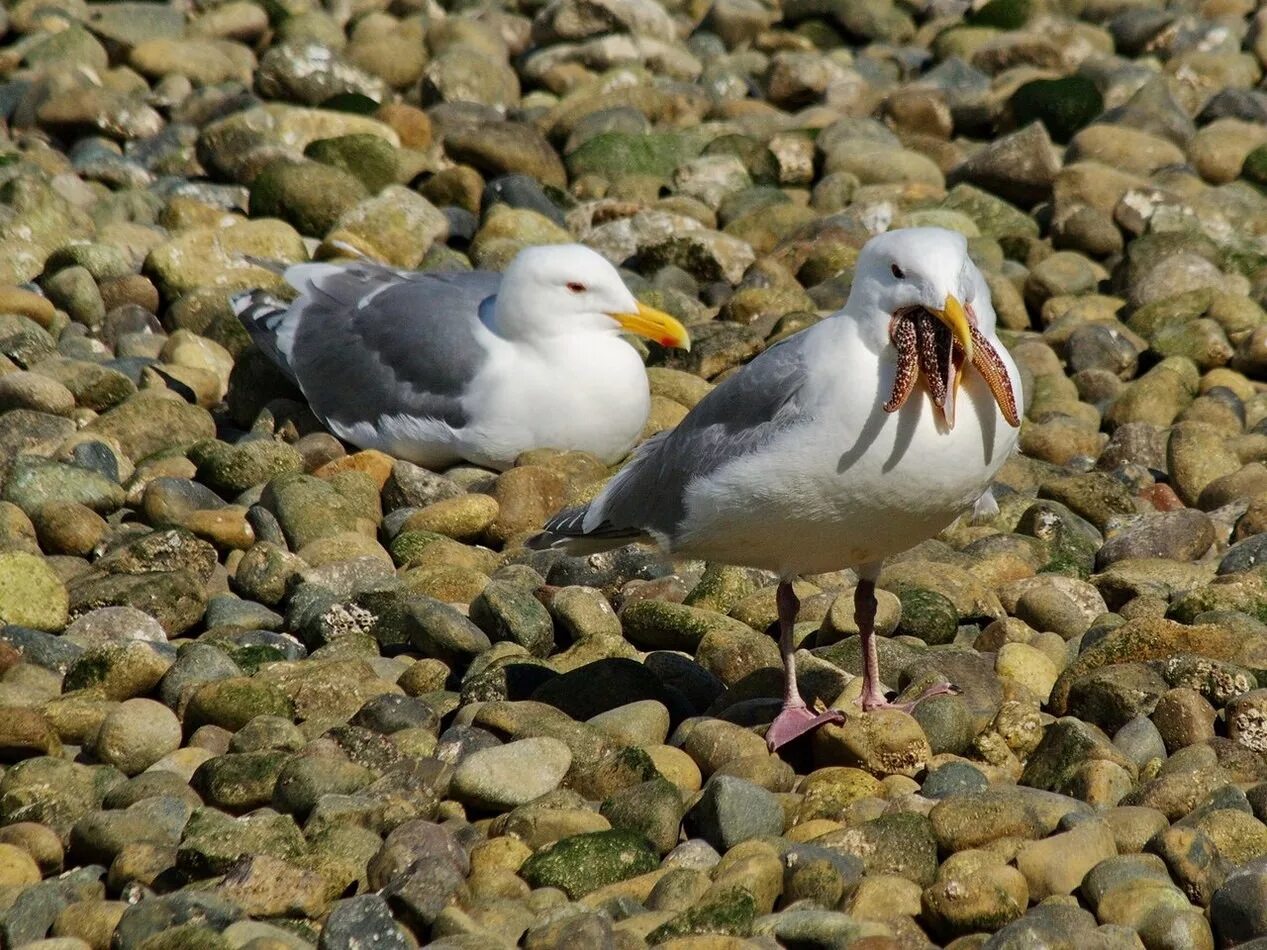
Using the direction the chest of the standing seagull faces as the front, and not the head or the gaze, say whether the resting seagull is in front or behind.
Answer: behind
